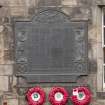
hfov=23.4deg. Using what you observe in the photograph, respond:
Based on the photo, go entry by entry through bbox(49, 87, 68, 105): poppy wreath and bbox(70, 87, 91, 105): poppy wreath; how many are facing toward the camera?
2

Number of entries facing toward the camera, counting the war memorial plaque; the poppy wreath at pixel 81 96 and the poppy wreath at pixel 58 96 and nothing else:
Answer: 3

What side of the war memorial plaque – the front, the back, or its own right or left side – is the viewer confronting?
front

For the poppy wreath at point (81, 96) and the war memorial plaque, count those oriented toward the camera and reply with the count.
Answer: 2

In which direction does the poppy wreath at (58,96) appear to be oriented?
toward the camera

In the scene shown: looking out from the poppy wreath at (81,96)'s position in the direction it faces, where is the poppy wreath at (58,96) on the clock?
the poppy wreath at (58,96) is roughly at 3 o'clock from the poppy wreath at (81,96).

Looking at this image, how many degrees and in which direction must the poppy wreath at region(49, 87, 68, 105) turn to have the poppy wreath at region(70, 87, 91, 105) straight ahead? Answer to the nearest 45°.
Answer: approximately 90° to its left
